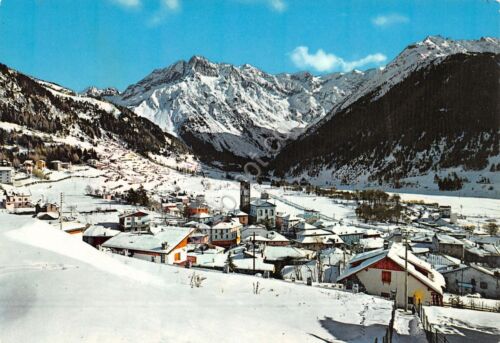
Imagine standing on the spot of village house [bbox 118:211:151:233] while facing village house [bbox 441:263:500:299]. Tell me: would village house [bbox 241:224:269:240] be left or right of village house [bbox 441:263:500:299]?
left

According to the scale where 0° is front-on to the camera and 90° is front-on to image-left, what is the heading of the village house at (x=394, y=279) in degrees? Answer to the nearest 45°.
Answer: approximately 0°

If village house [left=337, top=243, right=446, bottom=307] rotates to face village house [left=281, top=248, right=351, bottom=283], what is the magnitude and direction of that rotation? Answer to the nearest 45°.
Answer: approximately 135° to its right

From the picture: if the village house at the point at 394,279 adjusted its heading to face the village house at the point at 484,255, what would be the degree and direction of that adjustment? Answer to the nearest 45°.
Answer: approximately 180°

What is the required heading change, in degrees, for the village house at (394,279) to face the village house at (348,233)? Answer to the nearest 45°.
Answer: approximately 180°

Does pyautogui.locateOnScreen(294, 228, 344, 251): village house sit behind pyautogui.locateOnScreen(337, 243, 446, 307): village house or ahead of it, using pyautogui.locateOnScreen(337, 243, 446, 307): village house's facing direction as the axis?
behind

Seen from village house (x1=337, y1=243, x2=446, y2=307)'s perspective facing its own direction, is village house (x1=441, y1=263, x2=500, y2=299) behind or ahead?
behind

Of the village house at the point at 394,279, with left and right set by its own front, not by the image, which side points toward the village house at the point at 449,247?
back
